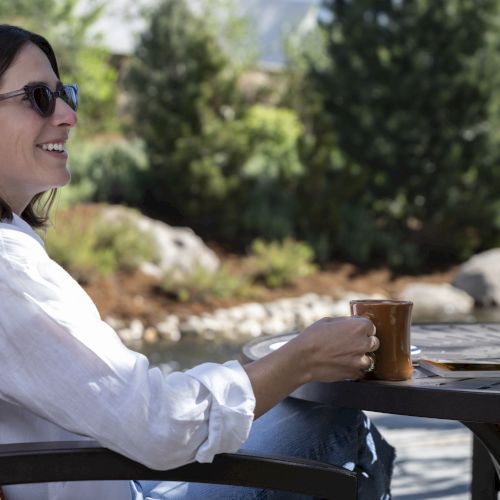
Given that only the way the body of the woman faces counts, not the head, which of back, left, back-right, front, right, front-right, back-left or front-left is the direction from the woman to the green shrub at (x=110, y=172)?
left

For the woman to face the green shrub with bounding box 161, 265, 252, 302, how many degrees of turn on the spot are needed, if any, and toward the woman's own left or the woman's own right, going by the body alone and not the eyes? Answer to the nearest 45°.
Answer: approximately 90° to the woman's own left

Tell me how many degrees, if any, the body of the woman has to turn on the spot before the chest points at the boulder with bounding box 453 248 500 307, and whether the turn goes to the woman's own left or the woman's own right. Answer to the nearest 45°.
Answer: approximately 90° to the woman's own left

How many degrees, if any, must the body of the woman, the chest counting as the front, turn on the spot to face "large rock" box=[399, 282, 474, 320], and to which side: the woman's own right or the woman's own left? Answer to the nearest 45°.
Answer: approximately 90° to the woman's own left

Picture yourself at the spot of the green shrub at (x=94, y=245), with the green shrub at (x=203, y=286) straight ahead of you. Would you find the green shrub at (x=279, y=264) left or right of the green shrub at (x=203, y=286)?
left

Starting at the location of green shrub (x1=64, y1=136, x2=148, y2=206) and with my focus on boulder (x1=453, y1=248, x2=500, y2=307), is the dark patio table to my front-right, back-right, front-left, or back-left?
front-right

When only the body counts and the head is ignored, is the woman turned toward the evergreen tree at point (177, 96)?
no

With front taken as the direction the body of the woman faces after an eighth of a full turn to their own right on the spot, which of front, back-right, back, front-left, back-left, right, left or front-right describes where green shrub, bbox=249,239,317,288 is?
back-left

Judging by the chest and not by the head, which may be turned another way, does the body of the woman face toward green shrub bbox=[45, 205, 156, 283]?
no

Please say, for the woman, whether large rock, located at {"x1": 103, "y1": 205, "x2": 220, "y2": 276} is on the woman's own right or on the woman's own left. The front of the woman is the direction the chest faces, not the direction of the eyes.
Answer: on the woman's own left

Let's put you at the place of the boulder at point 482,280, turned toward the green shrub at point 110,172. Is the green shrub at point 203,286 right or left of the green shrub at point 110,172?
left

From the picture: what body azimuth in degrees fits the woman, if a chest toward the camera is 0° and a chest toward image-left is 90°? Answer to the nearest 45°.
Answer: approximately 270°
